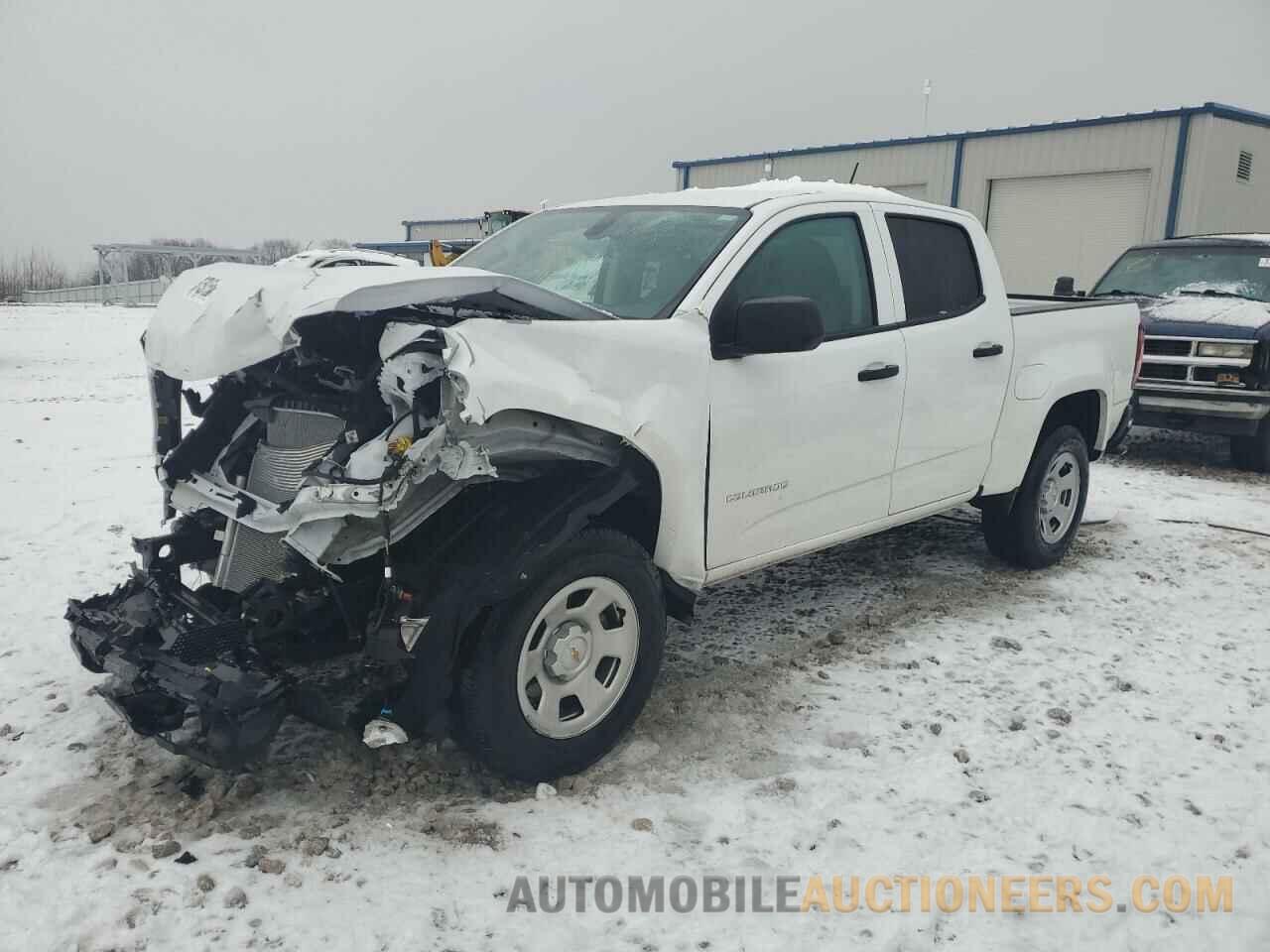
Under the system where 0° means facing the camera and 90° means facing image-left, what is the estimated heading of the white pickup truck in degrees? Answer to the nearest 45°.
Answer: approximately 45°

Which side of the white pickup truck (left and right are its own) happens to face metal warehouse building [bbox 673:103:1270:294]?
back

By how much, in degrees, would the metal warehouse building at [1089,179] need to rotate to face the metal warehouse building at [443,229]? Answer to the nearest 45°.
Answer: approximately 90° to its right

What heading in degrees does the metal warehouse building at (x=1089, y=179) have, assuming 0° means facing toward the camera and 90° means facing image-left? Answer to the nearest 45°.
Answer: approximately 45°

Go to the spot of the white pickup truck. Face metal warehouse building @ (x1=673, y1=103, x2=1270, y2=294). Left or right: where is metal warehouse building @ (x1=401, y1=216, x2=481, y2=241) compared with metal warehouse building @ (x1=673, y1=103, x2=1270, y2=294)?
left

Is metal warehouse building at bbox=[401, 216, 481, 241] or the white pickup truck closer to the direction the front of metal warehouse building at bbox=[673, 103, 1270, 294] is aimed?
the white pickup truck
